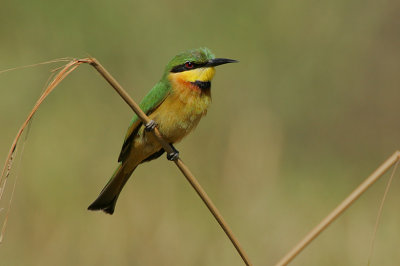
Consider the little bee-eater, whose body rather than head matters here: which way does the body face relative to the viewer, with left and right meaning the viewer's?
facing the viewer and to the right of the viewer
